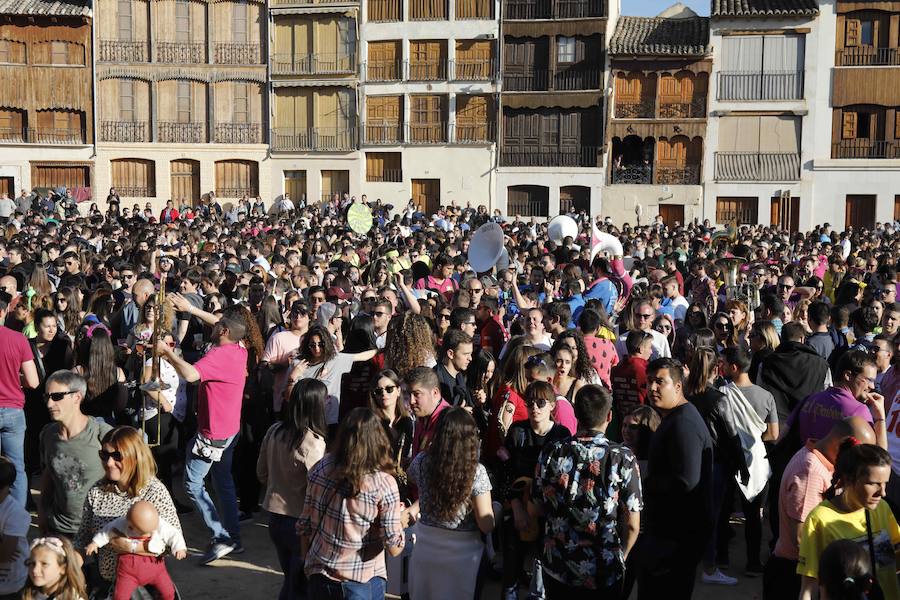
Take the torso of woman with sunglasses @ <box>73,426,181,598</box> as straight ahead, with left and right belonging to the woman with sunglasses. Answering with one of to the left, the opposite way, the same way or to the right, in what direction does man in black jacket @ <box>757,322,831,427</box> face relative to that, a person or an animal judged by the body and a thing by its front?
the opposite way

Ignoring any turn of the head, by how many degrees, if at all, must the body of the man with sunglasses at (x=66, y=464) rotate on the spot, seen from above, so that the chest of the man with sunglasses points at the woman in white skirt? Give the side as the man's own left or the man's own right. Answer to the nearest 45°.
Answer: approximately 90° to the man's own left

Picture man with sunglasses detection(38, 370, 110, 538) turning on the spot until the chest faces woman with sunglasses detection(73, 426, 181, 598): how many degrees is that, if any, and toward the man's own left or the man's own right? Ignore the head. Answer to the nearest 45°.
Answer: approximately 45° to the man's own left

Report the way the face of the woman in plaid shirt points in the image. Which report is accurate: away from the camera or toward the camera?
away from the camera

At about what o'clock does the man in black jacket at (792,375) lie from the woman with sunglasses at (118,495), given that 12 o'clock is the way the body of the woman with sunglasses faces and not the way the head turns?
The man in black jacket is roughly at 7 o'clock from the woman with sunglasses.

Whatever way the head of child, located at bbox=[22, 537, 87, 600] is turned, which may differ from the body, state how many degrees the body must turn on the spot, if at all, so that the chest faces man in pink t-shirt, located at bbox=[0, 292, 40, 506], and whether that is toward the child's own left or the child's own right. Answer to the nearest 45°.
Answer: approximately 135° to the child's own right

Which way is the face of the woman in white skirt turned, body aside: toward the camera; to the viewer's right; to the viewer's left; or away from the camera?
away from the camera

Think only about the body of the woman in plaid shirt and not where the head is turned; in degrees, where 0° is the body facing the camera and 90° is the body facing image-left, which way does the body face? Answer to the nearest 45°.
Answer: approximately 180°

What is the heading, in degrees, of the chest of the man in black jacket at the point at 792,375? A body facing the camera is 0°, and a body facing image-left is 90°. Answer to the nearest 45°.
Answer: approximately 180°

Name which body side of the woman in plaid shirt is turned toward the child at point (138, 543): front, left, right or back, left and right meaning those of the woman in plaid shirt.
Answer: left

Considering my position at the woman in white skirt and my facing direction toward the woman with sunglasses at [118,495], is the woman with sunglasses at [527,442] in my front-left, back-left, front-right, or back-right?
back-right

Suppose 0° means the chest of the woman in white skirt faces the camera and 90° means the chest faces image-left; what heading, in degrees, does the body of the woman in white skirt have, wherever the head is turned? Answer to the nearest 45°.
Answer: approximately 180°

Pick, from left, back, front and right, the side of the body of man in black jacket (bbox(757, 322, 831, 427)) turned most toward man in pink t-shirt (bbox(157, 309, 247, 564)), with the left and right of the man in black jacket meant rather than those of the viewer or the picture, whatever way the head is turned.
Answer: left
